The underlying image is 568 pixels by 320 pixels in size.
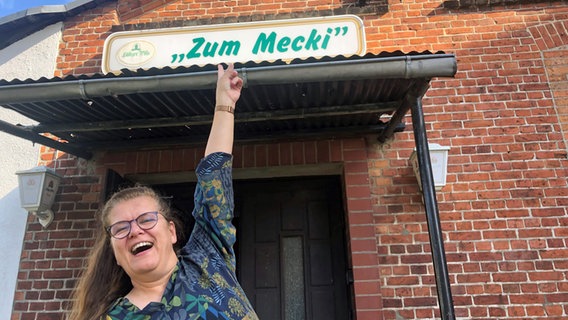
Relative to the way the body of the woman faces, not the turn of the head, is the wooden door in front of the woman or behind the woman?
behind

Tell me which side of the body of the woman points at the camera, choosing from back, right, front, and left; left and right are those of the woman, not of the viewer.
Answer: front

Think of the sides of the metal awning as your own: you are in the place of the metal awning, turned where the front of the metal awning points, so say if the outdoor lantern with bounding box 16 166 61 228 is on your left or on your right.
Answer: on your right

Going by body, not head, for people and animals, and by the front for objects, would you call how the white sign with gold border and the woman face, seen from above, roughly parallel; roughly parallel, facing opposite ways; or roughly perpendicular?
roughly parallel

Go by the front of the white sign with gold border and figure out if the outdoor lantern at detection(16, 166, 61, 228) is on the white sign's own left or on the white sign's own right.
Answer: on the white sign's own right

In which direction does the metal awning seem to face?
toward the camera

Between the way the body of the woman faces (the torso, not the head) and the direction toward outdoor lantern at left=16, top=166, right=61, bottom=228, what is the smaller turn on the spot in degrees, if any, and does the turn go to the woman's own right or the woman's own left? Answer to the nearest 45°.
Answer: approximately 135° to the woman's own right
